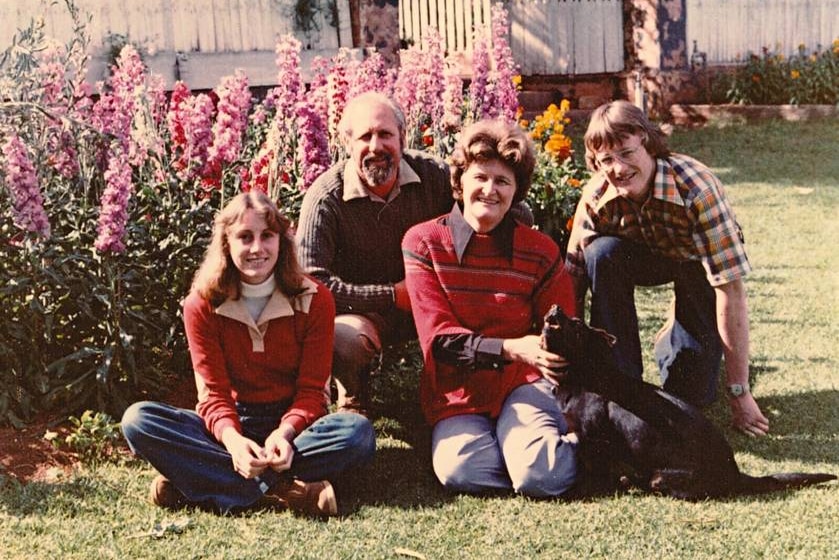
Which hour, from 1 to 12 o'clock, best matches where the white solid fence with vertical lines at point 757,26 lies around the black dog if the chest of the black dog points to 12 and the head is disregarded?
The white solid fence with vertical lines is roughly at 3 o'clock from the black dog.

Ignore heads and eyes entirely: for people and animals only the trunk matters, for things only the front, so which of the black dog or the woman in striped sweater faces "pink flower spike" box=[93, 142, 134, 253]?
the black dog

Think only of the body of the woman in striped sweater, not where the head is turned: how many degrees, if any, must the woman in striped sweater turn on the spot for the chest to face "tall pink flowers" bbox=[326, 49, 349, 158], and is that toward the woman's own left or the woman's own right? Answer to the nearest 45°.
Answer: approximately 135° to the woman's own right

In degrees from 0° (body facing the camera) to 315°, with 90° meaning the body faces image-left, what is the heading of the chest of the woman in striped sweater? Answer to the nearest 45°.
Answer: approximately 0°

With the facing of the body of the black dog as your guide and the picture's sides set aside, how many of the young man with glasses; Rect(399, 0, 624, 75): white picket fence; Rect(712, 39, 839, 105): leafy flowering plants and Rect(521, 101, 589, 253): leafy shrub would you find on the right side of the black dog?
4

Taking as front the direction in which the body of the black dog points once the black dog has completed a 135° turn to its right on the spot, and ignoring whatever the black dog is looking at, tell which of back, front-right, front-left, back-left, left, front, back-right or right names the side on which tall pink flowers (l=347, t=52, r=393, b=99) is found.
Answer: left

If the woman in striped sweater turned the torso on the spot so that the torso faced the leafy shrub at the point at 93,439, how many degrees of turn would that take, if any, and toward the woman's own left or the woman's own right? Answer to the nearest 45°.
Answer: approximately 90° to the woman's own right

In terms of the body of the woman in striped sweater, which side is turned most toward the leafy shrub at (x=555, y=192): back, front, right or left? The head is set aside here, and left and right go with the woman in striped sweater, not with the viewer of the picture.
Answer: back

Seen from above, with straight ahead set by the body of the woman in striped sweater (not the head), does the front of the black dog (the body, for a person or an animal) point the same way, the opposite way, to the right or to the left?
to the right

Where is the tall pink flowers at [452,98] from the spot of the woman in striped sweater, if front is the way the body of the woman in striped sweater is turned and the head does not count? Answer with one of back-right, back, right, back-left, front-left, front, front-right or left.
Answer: back

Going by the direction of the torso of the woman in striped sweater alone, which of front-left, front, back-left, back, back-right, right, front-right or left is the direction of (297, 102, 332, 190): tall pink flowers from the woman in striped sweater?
back-right

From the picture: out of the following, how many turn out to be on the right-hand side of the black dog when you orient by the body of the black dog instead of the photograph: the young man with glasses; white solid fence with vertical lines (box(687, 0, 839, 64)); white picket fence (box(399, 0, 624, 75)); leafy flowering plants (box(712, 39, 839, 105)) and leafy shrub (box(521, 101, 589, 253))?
5

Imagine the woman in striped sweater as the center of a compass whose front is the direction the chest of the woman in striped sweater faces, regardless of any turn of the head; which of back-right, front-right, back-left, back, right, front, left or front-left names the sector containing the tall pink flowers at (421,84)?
back

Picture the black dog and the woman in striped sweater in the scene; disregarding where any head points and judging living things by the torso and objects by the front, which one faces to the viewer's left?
the black dog

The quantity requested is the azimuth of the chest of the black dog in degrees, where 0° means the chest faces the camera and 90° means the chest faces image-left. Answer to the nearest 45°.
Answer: approximately 90°
